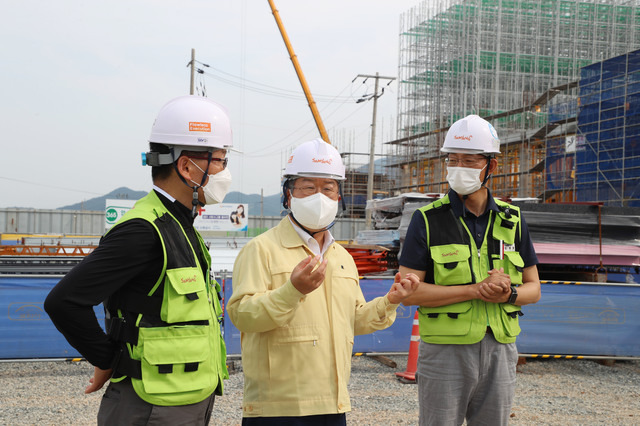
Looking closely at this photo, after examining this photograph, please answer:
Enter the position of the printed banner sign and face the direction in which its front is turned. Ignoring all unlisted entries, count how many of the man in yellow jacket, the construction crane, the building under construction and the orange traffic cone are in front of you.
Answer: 2

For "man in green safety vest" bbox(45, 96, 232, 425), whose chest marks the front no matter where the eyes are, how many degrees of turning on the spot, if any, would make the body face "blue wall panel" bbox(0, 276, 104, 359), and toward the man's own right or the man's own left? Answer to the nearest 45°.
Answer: approximately 90° to the man's own left

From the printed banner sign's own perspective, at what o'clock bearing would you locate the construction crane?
The construction crane is roughly at 7 o'clock from the printed banner sign.

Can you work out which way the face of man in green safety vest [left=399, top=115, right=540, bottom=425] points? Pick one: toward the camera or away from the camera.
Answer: toward the camera

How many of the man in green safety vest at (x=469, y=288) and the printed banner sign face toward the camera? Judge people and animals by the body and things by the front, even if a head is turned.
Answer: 2

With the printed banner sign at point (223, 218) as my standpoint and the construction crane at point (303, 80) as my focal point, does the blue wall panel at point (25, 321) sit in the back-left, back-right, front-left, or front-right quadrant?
back-right

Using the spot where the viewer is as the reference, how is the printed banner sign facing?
facing the viewer

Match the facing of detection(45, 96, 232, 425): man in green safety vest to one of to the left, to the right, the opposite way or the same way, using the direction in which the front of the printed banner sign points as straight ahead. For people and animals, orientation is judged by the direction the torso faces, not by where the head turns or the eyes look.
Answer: to the left

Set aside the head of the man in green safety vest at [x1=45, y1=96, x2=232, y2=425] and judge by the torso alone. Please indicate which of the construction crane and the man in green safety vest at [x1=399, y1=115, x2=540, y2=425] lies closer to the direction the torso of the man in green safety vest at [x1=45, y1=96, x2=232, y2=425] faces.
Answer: the man in green safety vest

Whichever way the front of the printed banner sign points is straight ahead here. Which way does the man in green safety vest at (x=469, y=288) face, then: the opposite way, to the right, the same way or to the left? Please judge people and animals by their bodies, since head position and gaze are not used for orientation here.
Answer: the same way

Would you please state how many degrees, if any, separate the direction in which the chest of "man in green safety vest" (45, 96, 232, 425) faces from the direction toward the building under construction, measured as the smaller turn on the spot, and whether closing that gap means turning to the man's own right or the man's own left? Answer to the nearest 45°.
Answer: approximately 45° to the man's own left

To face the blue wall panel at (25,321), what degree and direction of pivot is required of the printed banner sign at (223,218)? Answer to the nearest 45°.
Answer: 0° — it already faces it

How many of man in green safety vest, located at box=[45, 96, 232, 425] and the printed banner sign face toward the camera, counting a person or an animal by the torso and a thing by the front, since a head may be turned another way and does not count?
1

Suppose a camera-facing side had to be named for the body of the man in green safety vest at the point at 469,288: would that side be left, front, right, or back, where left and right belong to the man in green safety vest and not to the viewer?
front

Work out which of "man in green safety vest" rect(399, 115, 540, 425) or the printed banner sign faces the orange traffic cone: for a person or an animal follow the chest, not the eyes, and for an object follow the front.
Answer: the printed banner sign

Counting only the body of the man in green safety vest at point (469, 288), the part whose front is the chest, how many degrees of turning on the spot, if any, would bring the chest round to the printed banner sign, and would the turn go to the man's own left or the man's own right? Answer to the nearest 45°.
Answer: approximately 135° to the man's own right

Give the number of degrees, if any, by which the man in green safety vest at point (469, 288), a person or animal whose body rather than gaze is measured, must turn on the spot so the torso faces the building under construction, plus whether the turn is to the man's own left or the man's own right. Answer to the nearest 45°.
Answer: approximately 180°

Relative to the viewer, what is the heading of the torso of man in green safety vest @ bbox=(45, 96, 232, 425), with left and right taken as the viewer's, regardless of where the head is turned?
facing to the right of the viewer

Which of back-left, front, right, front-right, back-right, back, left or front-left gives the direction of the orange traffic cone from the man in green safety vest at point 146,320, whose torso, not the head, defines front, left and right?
front-left
